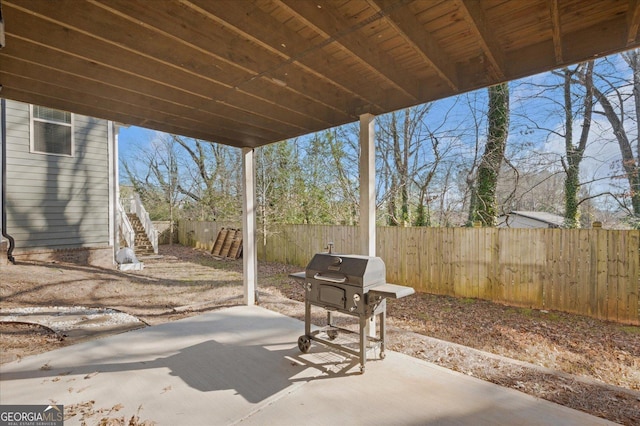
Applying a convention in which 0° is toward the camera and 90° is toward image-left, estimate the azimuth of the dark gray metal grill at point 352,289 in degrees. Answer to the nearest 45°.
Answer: approximately 45°

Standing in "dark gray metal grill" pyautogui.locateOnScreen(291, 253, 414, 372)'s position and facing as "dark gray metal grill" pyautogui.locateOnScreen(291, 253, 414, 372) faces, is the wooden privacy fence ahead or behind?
behind

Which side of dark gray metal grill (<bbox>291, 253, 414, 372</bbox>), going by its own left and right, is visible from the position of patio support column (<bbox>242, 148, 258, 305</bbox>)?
right

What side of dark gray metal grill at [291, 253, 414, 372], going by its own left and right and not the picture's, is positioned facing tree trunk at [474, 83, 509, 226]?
back

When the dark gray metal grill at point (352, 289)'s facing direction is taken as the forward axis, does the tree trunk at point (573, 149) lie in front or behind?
behind

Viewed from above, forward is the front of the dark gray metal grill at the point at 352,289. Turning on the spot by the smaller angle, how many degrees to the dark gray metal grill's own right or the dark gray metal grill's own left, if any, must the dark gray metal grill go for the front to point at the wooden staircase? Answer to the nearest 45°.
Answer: approximately 90° to the dark gray metal grill's own right

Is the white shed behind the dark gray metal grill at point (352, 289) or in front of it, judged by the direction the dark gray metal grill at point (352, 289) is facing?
behind
